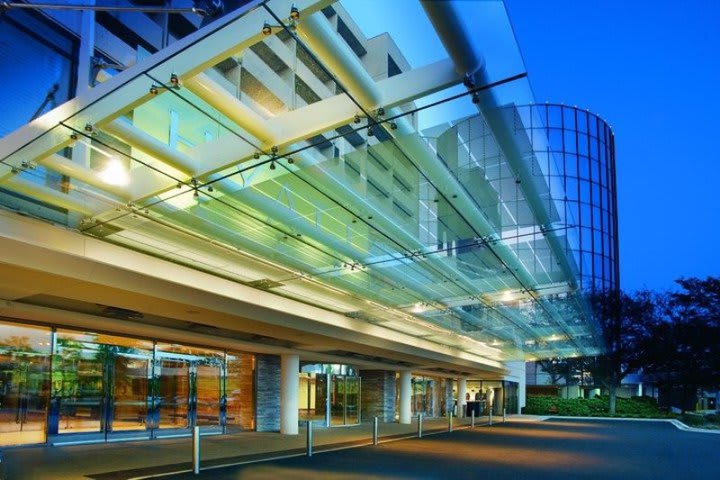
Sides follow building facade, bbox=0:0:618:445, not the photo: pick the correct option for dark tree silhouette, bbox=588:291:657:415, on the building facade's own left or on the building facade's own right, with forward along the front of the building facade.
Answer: on the building facade's own left

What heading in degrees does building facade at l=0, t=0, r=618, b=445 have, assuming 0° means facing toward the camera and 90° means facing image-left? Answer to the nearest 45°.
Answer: approximately 315°

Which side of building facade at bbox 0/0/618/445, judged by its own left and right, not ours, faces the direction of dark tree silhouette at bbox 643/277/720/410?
left

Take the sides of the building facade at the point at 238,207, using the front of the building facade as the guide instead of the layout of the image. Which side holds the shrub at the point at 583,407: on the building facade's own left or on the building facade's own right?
on the building facade's own left
